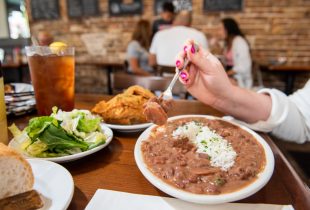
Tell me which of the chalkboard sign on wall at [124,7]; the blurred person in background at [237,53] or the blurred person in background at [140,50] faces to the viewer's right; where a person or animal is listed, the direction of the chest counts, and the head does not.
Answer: the blurred person in background at [140,50]

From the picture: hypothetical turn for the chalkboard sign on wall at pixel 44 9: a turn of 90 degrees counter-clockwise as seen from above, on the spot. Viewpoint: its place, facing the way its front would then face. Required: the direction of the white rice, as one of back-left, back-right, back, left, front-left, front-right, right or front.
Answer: right

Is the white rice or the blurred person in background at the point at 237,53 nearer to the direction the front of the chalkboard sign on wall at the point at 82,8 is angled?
the white rice

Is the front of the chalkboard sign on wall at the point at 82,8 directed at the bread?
yes

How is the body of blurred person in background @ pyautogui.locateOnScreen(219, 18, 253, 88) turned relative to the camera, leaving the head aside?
to the viewer's left

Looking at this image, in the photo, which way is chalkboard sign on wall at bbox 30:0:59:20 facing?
toward the camera

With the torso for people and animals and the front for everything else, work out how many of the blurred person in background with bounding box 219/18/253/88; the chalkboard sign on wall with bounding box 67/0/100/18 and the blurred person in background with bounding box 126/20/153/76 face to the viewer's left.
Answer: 1

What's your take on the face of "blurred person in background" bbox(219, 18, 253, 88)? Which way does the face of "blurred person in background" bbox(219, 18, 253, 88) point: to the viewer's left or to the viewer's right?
to the viewer's left

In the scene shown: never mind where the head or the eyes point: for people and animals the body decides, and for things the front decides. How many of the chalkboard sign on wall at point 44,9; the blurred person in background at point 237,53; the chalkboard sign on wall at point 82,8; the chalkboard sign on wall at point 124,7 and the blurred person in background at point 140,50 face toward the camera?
3

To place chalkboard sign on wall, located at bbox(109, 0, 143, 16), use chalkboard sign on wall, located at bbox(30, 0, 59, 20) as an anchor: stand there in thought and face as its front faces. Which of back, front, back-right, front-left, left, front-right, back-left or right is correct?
front-left

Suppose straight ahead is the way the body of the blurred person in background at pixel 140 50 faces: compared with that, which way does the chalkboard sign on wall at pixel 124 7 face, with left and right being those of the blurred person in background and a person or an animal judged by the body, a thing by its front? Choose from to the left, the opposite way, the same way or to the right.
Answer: to the right

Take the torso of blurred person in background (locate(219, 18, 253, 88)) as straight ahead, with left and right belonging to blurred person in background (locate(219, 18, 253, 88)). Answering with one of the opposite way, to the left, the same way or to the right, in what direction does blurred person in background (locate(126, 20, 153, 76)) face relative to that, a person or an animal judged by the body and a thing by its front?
the opposite way

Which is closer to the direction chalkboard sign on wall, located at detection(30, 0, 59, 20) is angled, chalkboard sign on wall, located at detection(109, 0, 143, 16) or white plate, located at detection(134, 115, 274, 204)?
the white plate

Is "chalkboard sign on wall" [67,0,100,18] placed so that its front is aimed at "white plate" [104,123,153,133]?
yes

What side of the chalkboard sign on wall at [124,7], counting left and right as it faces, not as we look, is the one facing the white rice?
front

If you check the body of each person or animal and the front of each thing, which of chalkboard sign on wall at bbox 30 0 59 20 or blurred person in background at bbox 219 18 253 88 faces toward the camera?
the chalkboard sign on wall

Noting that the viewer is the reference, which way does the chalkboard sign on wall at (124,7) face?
facing the viewer

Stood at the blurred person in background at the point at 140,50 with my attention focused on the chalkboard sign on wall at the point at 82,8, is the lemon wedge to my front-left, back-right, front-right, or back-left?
back-left
